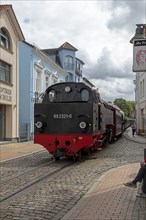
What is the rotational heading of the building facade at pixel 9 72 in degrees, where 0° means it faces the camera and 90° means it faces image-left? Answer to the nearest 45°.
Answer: approximately 315°

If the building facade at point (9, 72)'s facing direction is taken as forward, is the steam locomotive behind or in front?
in front

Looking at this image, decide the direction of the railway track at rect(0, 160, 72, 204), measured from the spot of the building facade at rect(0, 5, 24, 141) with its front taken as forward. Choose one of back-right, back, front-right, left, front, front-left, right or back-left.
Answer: front-right

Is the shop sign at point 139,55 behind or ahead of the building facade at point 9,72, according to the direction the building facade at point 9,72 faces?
ahead

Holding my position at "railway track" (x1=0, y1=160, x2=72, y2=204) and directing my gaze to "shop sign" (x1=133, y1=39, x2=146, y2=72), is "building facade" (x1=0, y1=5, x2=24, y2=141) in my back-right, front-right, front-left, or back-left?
front-left
